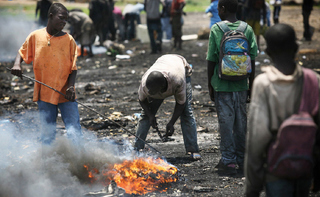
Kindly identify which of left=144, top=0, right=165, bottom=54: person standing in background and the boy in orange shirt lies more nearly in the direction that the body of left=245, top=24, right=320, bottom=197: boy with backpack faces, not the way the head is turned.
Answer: the person standing in background

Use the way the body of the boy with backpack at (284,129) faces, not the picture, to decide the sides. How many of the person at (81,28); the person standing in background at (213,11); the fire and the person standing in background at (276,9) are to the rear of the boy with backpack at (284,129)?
0

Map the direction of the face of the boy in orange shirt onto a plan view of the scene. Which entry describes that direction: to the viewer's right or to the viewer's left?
to the viewer's right

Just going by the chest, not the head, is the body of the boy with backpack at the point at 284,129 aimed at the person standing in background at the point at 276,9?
yes

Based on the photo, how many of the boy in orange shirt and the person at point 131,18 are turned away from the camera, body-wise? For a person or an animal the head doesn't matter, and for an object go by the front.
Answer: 1

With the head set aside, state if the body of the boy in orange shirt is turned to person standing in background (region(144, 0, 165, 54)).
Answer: no

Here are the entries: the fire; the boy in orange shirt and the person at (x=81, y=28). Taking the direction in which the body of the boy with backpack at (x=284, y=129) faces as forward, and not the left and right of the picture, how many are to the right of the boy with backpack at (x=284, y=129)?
0

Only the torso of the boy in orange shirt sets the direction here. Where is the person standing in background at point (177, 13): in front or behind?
behind

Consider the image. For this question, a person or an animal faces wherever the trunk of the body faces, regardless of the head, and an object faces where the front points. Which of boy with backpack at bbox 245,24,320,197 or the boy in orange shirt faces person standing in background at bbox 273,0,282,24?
the boy with backpack

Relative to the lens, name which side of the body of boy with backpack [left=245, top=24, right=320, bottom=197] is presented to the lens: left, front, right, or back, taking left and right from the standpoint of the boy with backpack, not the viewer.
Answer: back

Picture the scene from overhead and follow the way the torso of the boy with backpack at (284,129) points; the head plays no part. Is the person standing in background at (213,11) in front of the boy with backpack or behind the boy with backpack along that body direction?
in front

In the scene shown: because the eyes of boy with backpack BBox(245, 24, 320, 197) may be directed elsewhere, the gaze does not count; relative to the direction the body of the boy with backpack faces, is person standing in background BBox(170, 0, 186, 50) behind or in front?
in front

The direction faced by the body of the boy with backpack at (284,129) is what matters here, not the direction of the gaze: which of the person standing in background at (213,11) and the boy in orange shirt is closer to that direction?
the person standing in background

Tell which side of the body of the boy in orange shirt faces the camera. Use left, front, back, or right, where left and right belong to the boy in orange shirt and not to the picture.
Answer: front

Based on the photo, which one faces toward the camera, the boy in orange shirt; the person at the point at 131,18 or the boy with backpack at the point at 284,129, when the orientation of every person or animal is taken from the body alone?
the boy in orange shirt
